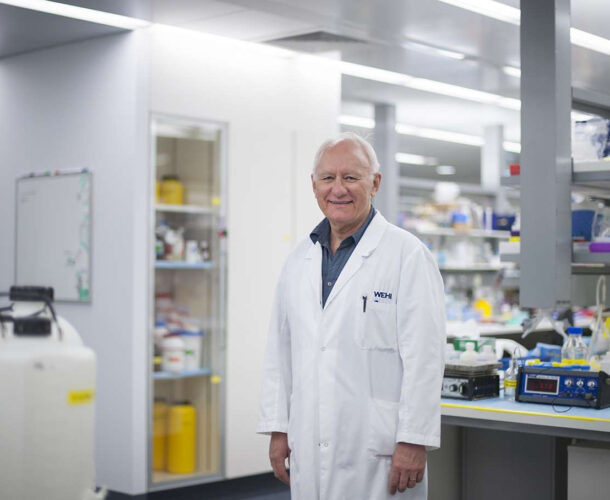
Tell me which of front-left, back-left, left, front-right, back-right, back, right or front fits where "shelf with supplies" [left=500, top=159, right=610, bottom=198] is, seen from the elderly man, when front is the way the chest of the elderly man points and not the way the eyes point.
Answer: back

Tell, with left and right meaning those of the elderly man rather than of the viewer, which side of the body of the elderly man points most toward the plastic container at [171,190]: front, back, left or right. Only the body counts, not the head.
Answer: right

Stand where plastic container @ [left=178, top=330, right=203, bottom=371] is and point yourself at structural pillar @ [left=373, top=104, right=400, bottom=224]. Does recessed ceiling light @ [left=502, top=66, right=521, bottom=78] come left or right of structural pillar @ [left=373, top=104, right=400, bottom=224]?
right

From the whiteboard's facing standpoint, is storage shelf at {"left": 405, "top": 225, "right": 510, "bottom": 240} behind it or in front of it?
behind

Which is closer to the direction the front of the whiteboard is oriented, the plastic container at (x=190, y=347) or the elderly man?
the elderly man

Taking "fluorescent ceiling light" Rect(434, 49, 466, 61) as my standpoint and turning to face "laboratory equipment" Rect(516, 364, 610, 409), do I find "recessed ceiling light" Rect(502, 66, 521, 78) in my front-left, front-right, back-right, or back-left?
back-left

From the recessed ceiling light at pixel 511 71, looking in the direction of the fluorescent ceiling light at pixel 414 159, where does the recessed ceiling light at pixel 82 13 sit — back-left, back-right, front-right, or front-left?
back-left

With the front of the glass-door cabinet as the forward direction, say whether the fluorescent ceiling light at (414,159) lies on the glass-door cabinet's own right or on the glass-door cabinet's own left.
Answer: on the glass-door cabinet's own left

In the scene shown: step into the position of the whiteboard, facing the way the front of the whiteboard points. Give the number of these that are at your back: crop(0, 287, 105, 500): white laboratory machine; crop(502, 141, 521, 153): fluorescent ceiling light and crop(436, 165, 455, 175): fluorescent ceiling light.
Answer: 2

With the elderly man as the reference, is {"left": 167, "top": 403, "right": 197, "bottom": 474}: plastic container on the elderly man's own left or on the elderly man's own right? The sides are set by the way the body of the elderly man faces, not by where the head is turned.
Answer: on the elderly man's own right
